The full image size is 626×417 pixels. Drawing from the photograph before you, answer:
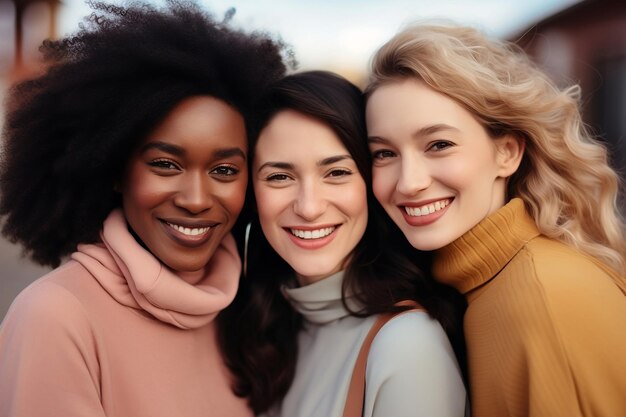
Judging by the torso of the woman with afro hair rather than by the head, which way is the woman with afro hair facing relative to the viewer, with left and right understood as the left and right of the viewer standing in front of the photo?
facing the viewer and to the right of the viewer

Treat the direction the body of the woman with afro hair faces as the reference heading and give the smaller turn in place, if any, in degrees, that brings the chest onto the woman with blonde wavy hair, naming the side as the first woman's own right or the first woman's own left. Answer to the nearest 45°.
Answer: approximately 45° to the first woman's own left

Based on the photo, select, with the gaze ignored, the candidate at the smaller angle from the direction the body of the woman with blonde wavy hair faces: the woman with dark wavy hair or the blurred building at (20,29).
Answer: the woman with dark wavy hair

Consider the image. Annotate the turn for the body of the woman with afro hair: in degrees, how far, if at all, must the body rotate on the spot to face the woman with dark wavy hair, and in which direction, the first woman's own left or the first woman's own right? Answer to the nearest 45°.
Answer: approximately 45° to the first woman's own left

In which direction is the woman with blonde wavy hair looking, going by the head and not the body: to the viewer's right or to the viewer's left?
to the viewer's left

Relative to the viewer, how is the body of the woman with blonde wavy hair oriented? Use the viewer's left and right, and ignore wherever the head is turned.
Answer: facing the viewer and to the left of the viewer

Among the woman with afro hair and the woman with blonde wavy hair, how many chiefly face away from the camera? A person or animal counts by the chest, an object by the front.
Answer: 0

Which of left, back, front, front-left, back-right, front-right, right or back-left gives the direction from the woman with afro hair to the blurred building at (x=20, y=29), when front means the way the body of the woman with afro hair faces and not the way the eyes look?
back-left

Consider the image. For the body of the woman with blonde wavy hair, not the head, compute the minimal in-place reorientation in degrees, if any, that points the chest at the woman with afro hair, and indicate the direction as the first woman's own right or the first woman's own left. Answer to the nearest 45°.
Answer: approximately 45° to the first woman's own right

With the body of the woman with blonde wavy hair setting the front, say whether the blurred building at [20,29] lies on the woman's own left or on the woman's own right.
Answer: on the woman's own right

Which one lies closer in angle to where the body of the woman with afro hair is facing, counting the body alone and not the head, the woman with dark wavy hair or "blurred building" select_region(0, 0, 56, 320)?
the woman with dark wavy hair

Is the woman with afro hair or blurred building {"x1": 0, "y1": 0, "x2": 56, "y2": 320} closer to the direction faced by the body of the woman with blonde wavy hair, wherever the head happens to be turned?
the woman with afro hair
